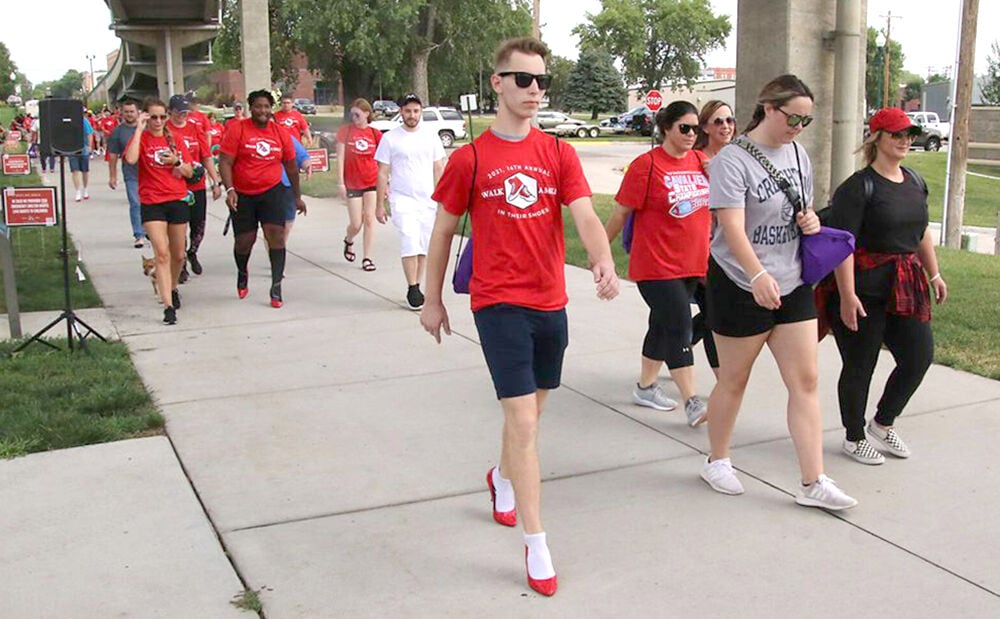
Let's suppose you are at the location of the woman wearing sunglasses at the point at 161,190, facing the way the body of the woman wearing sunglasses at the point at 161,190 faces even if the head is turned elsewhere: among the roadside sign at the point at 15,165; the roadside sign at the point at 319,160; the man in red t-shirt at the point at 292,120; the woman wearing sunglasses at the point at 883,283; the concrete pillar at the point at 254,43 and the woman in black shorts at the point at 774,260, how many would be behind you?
4

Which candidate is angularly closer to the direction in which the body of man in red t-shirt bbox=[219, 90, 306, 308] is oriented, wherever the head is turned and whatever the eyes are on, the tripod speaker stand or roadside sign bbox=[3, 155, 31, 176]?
the tripod speaker stand

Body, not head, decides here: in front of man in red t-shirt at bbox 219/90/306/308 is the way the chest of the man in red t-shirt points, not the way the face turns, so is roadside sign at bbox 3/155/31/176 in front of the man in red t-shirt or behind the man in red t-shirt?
behind

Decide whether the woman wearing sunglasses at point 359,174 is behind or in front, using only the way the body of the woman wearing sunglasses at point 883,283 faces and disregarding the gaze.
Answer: behind

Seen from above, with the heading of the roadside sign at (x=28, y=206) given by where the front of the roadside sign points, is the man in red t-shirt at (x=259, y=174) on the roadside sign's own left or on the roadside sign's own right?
on the roadside sign's own left

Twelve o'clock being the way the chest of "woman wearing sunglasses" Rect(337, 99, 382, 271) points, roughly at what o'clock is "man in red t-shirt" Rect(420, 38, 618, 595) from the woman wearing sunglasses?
The man in red t-shirt is roughly at 12 o'clock from the woman wearing sunglasses.

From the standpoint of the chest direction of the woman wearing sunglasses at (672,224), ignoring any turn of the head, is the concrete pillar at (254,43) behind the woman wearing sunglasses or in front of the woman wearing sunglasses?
behind

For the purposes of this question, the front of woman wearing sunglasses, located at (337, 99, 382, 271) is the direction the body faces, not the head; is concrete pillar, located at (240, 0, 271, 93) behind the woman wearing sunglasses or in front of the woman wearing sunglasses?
behind

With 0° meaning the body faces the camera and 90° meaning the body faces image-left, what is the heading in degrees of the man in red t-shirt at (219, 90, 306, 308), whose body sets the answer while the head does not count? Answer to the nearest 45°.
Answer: approximately 0°

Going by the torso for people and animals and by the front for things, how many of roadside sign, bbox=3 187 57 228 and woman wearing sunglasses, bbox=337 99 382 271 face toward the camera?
2
